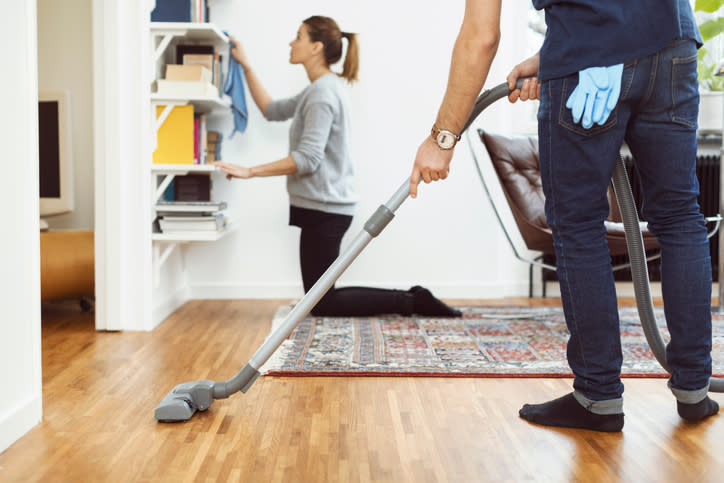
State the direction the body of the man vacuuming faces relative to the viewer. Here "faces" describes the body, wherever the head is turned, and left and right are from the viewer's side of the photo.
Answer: facing away from the viewer and to the left of the viewer

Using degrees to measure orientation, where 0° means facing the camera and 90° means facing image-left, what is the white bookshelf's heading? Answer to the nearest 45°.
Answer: approximately 270°

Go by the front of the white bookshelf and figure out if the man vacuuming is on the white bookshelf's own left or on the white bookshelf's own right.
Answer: on the white bookshelf's own right

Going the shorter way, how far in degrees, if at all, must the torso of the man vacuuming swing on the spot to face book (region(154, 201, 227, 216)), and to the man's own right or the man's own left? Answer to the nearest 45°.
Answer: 0° — they already face it

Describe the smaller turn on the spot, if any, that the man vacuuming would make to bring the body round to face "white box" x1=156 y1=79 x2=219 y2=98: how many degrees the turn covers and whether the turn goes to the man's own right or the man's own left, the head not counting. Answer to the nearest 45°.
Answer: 0° — they already face it

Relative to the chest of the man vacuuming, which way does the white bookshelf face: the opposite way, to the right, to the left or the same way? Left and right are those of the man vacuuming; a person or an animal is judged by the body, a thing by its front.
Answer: to the right
